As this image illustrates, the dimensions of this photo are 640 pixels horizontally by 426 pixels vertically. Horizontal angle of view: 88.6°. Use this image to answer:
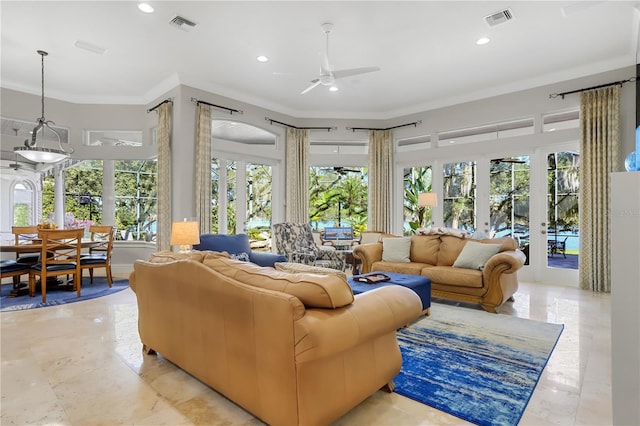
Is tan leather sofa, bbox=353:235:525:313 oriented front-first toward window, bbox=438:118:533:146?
no

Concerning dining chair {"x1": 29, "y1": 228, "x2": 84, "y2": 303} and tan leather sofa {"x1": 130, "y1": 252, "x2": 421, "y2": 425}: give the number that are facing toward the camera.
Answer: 0

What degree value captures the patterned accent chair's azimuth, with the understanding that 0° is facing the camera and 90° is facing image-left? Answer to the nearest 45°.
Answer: approximately 315°

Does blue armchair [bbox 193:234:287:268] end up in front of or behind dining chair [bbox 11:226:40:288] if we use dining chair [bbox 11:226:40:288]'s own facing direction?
in front

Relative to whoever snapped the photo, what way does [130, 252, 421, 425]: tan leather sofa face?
facing away from the viewer and to the right of the viewer

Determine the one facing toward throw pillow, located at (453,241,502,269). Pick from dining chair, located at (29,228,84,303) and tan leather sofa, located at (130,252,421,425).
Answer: the tan leather sofa

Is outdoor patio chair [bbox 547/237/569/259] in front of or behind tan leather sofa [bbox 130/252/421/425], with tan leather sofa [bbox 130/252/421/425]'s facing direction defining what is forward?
in front

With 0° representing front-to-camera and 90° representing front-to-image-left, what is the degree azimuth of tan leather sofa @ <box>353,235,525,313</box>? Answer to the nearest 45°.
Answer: approximately 45°

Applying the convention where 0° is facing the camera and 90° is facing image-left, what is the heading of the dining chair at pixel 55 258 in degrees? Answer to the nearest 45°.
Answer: approximately 135°

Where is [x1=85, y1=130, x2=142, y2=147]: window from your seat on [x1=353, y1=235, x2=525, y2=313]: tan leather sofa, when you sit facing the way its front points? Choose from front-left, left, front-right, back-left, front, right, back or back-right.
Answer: front-right

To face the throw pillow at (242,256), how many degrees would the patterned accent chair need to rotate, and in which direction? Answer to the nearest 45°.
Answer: approximately 90° to its right

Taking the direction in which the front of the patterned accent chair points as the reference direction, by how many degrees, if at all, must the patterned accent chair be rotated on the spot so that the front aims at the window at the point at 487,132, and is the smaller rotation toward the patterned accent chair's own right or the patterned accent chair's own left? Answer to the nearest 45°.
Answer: approximately 45° to the patterned accent chair's own left

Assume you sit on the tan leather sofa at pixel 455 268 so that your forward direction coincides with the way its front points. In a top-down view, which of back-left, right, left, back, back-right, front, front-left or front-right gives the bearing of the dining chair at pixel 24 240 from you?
front-right

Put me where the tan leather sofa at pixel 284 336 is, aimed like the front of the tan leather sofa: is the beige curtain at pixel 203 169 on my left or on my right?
on my left
